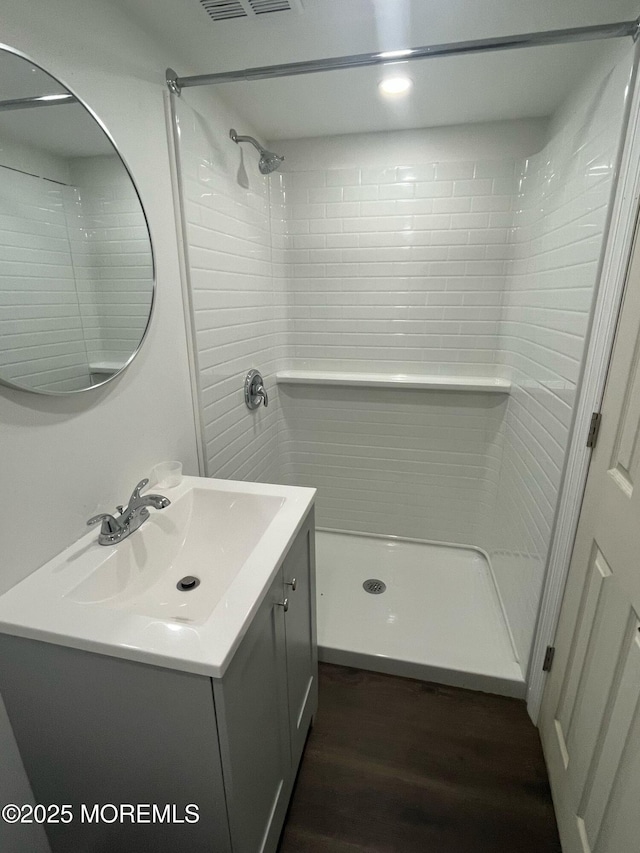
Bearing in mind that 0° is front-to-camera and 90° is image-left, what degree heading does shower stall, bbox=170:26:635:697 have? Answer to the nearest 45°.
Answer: approximately 0°

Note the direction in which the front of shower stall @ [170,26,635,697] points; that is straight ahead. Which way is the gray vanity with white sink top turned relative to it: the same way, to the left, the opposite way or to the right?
to the left

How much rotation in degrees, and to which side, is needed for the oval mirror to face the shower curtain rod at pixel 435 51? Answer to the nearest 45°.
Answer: approximately 45° to its left

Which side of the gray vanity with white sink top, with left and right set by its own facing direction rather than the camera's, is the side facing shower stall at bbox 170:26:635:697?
left

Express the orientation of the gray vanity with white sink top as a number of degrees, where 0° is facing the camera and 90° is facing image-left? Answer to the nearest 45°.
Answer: approximately 315°

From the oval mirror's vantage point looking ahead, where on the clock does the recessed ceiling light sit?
The recessed ceiling light is roughly at 10 o'clock from the oval mirror.

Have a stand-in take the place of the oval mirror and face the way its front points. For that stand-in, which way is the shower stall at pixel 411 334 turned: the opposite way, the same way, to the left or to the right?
to the right

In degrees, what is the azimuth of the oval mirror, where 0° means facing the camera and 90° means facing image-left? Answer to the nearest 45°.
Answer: approximately 315°
